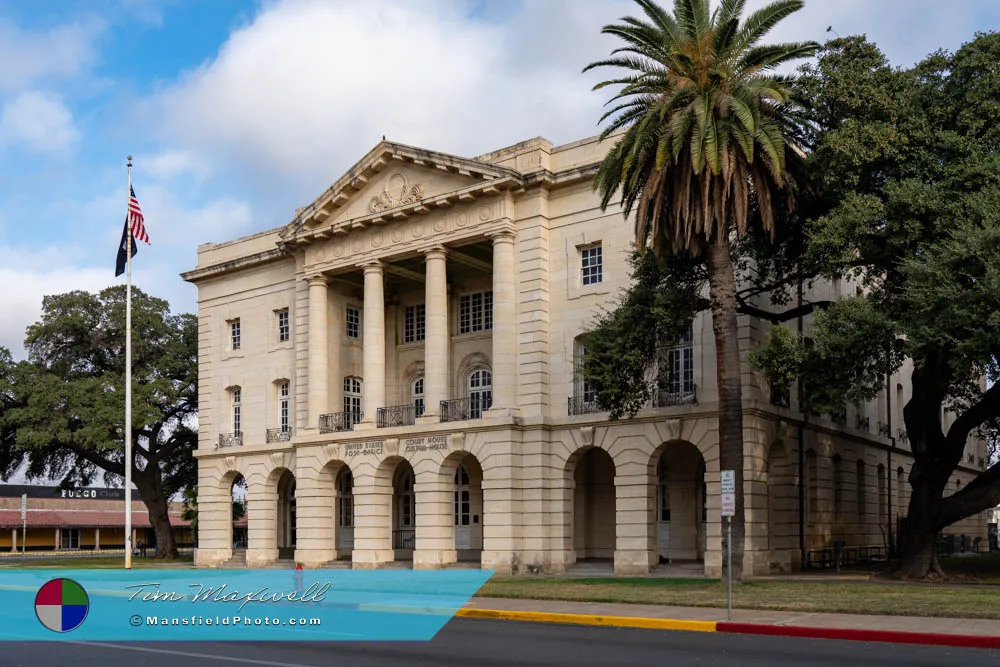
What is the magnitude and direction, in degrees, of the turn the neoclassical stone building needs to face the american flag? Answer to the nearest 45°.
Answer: approximately 45° to its right

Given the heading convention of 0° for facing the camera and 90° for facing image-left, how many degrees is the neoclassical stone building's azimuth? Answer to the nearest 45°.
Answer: approximately 45°

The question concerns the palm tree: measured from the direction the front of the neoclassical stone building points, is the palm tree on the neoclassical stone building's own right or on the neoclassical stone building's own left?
on the neoclassical stone building's own left
